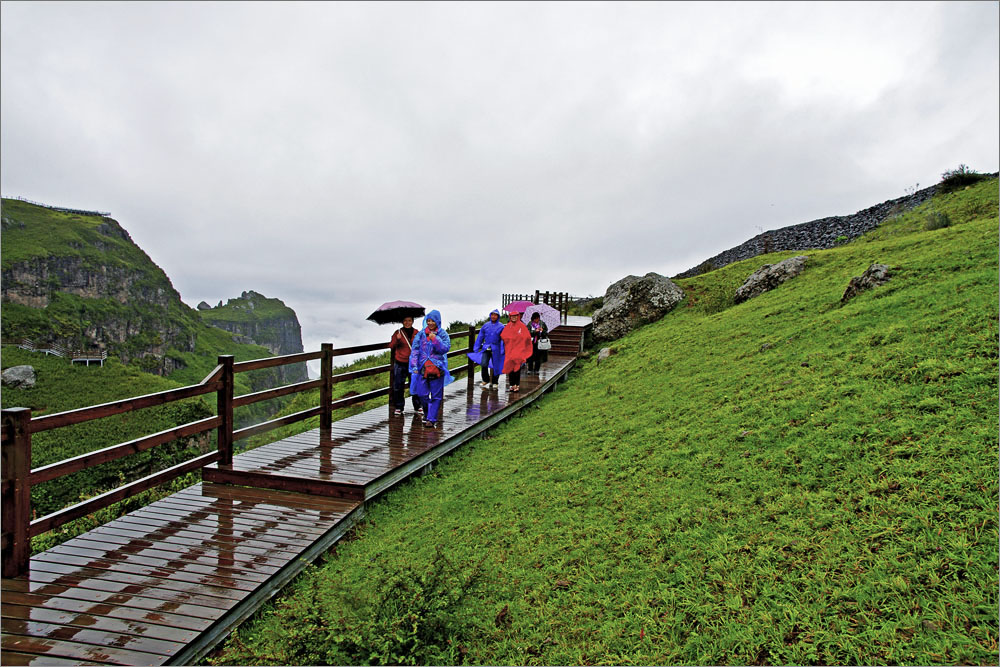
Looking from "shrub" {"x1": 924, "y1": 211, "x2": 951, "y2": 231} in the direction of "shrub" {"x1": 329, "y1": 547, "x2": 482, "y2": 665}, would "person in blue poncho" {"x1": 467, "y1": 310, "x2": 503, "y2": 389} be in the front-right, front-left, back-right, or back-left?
front-right

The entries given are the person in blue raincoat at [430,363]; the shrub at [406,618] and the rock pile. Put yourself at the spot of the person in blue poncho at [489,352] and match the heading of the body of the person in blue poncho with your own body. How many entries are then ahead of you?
2

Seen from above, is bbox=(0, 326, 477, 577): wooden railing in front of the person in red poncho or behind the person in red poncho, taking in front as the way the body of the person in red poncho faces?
in front

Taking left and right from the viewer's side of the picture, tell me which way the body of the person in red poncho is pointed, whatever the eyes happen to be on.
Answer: facing the viewer

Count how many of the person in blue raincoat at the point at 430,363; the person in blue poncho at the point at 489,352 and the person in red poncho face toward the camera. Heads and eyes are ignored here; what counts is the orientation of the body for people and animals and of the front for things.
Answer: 3

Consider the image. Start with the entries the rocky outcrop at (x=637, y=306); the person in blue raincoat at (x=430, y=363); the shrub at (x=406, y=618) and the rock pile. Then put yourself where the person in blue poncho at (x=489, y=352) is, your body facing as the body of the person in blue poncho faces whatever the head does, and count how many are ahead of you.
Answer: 2

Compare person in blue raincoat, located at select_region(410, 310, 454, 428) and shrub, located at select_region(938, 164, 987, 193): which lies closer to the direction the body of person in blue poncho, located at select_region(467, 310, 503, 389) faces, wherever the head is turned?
the person in blue raincoat
